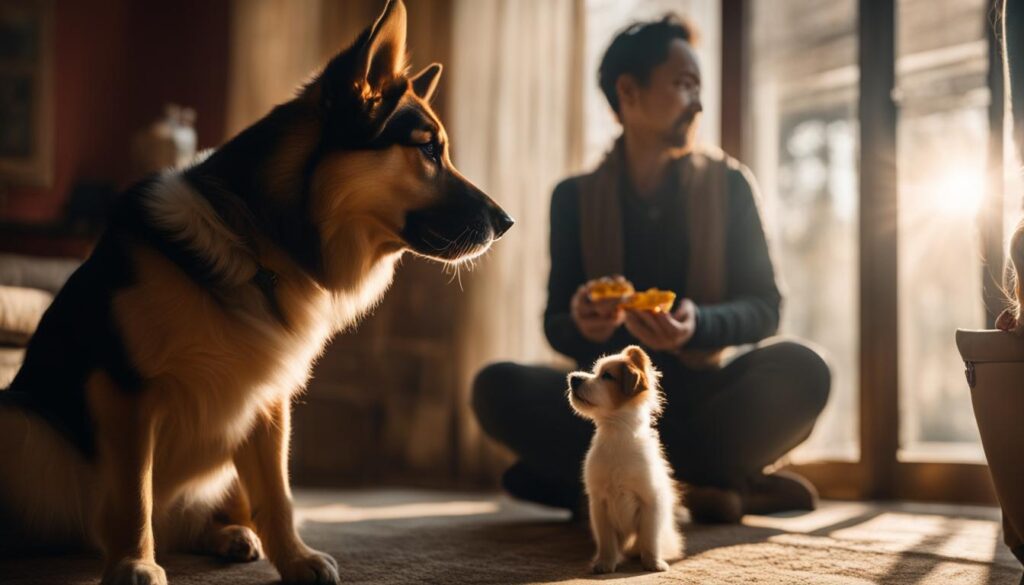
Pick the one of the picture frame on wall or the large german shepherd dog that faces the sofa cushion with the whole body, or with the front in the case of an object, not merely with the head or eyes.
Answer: the picture frame on wall

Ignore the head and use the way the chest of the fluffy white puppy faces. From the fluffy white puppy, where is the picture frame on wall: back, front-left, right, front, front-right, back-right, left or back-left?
right

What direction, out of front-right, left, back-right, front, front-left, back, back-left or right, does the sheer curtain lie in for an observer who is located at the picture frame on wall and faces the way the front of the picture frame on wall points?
front-left

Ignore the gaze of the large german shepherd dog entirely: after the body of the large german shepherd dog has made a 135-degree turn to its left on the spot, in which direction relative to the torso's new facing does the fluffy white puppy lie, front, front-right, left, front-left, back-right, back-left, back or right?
right

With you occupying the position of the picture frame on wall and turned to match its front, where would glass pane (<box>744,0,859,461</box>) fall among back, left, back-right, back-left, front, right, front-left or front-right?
front-left

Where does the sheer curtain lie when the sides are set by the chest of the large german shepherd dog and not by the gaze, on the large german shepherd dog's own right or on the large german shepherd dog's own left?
on the large german shepherd dog's own left

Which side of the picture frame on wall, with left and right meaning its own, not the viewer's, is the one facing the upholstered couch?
front

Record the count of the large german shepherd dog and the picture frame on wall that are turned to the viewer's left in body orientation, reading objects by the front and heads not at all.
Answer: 0

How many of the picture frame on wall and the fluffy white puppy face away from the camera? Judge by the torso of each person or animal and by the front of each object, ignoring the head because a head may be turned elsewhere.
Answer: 0

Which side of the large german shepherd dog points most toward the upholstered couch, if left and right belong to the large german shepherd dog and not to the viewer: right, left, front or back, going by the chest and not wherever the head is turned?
back

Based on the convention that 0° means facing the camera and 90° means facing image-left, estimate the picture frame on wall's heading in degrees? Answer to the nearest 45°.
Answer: approximately 0°

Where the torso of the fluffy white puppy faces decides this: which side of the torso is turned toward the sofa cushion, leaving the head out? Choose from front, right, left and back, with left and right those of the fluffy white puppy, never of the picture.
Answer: right

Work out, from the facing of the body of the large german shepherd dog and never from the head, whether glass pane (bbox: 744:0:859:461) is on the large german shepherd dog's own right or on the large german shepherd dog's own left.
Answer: on the large german shepherd dog's own left
